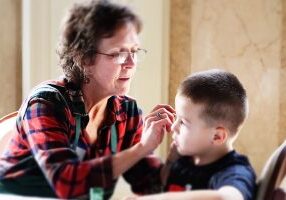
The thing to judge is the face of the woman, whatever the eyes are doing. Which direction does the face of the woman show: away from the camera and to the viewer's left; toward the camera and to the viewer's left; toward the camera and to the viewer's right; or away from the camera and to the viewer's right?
toward the camera and to the viewer's right

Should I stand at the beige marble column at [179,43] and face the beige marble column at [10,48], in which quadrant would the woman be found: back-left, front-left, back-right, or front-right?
front-left

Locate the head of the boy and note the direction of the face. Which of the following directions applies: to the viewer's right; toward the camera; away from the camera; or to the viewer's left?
to the viewer's left

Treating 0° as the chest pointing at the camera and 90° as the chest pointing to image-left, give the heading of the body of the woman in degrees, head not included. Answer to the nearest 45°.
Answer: approximately 315°
